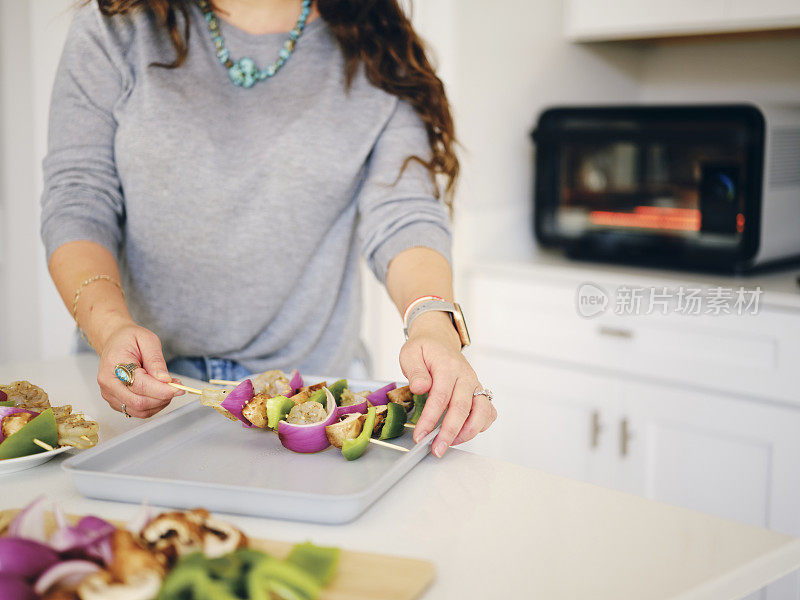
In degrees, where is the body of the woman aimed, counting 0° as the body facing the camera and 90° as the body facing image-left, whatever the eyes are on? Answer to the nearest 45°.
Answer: approximately 0°

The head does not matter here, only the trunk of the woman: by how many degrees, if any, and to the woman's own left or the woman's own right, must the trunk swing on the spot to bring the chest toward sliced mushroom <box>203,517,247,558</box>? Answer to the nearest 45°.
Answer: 0° — they already face it
